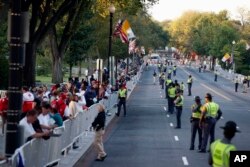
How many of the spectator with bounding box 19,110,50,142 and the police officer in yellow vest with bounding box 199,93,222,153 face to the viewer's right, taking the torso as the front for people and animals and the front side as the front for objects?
1

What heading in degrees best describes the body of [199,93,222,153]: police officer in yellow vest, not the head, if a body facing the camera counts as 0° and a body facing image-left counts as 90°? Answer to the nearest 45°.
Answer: approximately 135°

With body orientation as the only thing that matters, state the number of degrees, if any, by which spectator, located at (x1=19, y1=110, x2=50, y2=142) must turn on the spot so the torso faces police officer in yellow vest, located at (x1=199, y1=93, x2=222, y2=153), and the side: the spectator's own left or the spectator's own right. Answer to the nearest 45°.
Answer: approximately 45° to the spectator's own left

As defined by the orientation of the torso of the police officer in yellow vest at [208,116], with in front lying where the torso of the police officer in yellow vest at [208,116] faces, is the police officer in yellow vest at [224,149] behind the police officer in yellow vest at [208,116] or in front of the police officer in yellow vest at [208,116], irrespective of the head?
behind

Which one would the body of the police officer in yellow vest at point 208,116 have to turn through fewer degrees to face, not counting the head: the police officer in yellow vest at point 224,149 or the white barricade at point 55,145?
the white barricade

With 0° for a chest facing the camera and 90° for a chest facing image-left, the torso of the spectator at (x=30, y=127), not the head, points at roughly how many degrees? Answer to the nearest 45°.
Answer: approximately 270°

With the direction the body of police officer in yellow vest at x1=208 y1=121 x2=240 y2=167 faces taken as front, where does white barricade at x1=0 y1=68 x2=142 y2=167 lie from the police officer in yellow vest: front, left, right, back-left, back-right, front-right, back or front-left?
left
